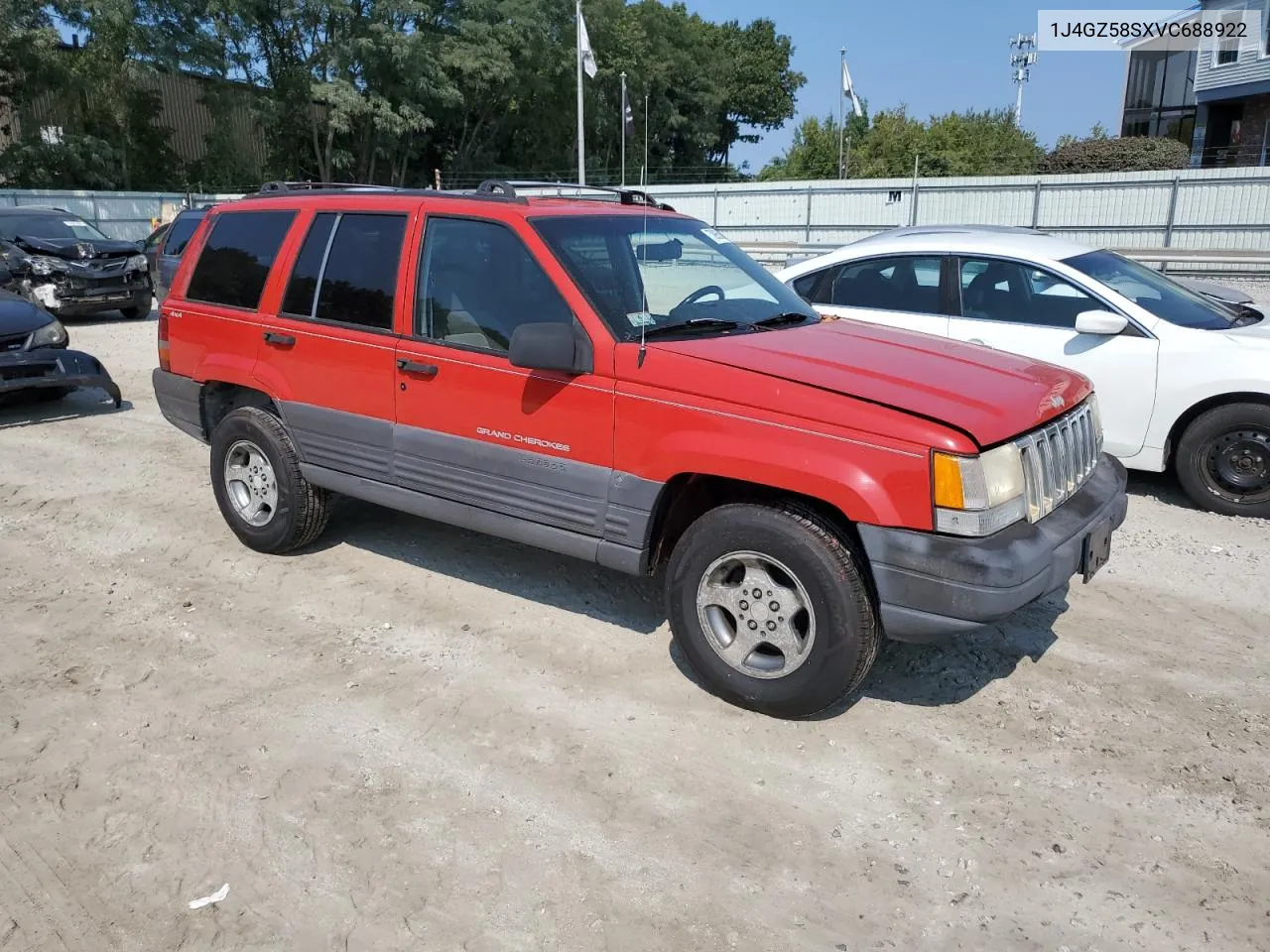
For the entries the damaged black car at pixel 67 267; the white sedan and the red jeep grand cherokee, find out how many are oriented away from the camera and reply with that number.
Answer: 0

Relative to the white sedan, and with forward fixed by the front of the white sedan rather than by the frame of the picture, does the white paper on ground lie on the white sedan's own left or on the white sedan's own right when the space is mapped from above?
on the white sedan's own right

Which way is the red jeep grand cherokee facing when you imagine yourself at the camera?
facing the viewer and to the right of the viewer

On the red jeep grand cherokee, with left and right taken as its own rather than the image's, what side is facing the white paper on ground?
right

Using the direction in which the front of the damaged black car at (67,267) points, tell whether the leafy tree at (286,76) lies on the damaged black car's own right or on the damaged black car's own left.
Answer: on the damaged black car's own left

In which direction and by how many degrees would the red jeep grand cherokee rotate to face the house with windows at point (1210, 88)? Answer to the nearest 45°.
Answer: approximately 90° to its left

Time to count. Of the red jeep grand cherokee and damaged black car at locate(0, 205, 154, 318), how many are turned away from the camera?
0

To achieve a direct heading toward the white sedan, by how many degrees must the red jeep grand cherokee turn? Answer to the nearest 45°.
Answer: approximately 90° to its left

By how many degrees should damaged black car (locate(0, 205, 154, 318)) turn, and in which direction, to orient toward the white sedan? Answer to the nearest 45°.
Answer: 0° — it already faces it

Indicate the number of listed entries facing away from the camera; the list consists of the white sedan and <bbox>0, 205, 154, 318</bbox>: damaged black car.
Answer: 0

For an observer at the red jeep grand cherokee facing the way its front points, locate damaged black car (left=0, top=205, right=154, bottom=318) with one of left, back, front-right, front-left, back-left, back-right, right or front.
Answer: back
